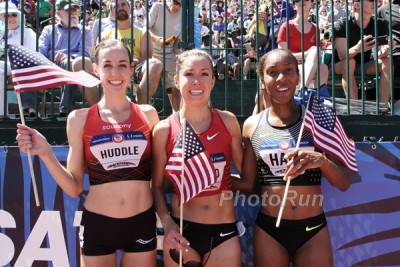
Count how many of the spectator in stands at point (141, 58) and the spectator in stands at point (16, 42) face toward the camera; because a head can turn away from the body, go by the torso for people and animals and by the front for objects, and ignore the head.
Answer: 2

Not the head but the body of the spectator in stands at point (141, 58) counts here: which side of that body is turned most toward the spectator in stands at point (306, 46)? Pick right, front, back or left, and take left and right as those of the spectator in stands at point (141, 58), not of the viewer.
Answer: left

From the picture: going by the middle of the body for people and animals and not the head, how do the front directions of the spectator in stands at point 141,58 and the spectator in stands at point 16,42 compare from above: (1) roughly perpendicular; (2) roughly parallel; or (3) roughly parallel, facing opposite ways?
roughly parallel

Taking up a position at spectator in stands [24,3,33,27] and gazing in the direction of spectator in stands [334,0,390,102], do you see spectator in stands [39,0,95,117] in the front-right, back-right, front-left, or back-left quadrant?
front-right

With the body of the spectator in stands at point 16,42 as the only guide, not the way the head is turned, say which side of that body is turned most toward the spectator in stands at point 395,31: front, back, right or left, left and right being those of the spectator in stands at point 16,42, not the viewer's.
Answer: left

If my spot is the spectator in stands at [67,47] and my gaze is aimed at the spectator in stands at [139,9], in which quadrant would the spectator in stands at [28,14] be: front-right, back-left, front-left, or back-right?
front-left

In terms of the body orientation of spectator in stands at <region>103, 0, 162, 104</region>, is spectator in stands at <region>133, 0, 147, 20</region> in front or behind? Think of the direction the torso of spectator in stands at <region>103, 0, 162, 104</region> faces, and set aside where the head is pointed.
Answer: behind

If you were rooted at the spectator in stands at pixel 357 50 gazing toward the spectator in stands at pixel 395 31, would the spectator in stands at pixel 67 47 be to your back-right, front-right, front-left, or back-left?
back-left

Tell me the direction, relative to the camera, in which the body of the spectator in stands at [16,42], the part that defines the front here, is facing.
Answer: toward the camera

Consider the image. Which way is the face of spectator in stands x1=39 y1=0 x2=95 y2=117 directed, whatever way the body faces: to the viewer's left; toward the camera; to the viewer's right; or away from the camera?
toward the camera

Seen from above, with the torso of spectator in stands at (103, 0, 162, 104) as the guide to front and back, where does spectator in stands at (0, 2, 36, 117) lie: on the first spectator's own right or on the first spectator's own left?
on the first spectator's own right

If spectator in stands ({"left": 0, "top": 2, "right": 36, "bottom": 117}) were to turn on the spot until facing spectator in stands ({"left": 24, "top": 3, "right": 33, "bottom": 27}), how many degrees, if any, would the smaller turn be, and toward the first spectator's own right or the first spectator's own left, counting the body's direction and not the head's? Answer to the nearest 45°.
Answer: approximately 180°

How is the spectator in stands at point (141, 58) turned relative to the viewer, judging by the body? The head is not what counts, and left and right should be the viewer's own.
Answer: facing the viewer
